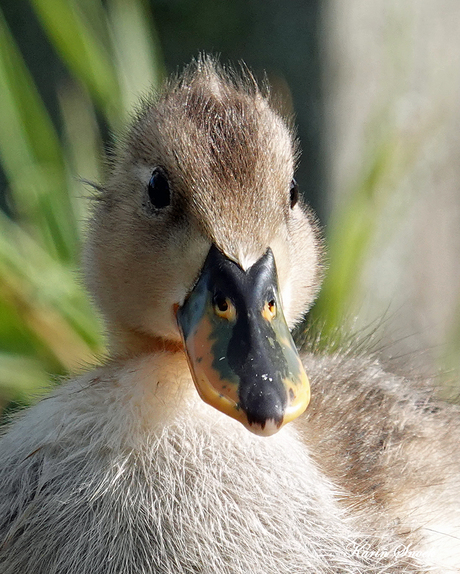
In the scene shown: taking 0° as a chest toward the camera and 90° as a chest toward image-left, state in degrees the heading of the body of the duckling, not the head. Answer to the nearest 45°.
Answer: approximately 45°
